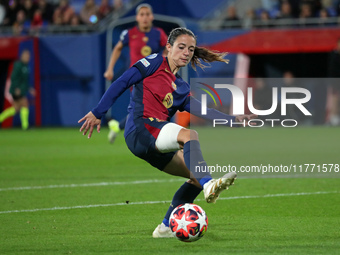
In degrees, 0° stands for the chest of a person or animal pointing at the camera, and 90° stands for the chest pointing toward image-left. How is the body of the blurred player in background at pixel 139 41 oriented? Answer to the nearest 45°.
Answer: approximately 0°

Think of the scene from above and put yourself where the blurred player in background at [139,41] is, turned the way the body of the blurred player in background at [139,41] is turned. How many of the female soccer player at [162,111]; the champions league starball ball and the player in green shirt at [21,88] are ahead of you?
2

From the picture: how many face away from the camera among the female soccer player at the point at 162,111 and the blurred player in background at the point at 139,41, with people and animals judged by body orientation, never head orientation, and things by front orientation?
0

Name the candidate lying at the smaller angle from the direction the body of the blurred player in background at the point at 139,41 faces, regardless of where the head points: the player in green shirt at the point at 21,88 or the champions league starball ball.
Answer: the champions league starball ball

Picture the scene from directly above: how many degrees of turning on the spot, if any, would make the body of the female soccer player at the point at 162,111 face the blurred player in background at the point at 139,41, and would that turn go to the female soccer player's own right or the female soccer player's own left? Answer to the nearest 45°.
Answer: approximately 135° to the female soccer player's own left

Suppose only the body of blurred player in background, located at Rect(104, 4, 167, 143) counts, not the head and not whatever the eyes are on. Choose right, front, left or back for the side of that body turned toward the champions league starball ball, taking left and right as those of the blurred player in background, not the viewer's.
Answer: front

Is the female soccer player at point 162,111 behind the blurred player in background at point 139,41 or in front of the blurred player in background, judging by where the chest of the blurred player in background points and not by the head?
in front

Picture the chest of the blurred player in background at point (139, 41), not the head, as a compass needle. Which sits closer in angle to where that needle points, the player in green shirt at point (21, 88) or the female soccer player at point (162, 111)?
the female soccer player
